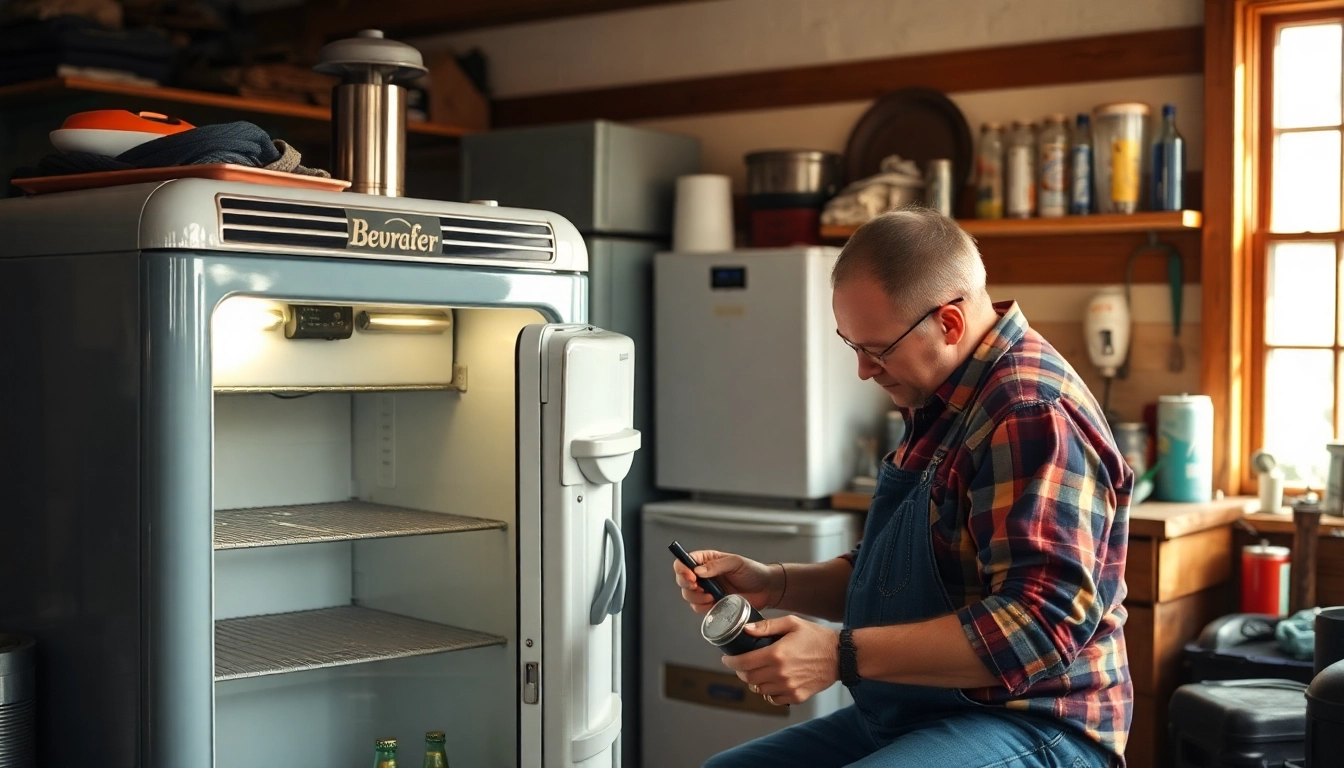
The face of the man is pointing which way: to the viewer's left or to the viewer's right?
to the viewer's left

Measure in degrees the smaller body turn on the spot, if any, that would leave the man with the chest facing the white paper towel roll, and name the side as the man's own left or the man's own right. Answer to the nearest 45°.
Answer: approximately 90° to the man's own right

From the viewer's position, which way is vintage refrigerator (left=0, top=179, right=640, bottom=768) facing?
facing the viewer and to the right of the viewer

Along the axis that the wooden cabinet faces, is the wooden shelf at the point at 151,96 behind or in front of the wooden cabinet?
in front

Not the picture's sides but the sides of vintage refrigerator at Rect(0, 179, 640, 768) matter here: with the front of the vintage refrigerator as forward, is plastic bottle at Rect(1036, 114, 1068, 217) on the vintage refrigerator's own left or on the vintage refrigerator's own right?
on the vintage refrigerator's own left

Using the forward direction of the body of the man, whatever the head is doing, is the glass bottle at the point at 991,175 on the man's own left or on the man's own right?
on the man's own right

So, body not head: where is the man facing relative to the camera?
to the viewer's left

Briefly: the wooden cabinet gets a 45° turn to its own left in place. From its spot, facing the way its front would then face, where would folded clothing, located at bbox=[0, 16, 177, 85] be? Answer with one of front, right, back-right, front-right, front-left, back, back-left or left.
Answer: right

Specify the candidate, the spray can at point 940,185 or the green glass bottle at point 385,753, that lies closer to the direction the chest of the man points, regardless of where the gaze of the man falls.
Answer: the green glass bottle

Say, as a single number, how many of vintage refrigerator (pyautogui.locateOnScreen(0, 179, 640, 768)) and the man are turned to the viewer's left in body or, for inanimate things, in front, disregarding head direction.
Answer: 1
